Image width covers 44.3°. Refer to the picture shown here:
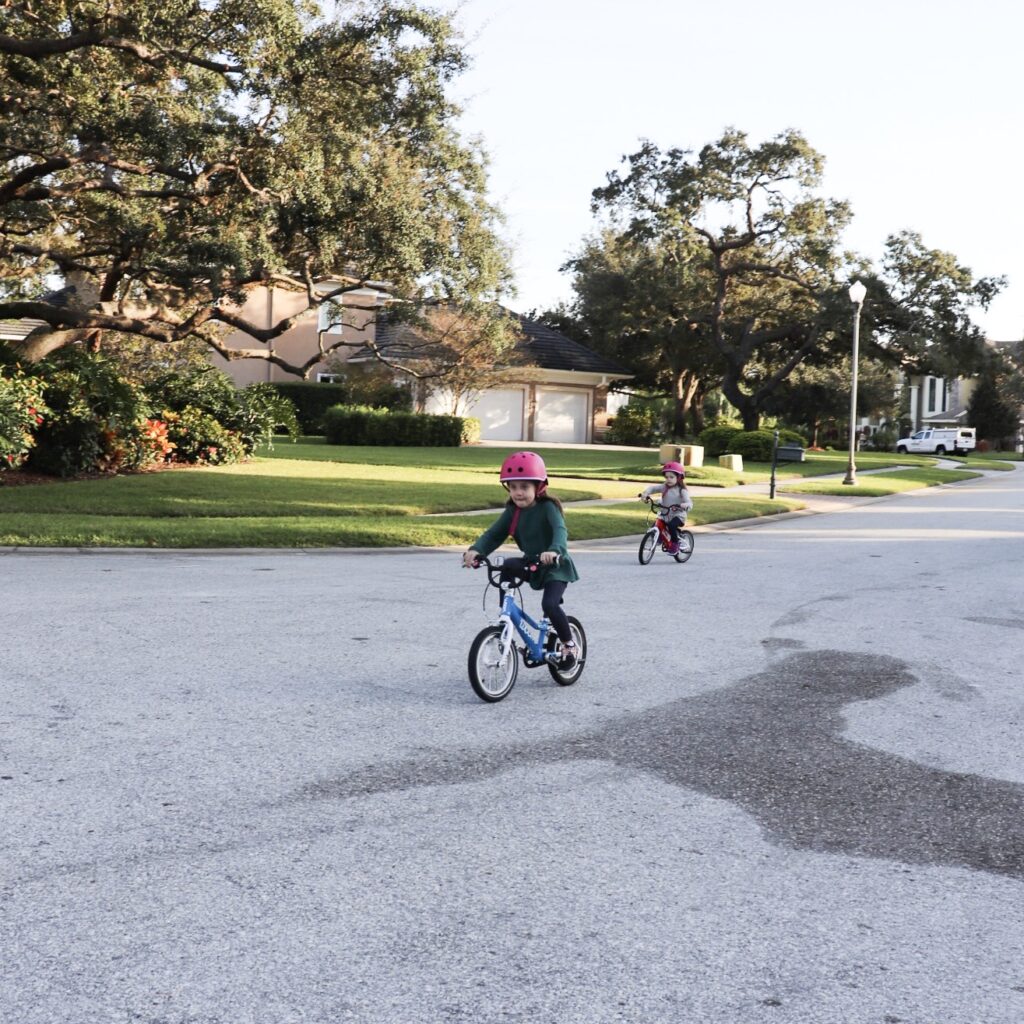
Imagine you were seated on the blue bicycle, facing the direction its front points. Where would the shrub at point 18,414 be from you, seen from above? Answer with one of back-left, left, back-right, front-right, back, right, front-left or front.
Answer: right

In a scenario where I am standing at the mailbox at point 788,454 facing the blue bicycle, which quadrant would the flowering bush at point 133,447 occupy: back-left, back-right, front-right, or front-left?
front-right

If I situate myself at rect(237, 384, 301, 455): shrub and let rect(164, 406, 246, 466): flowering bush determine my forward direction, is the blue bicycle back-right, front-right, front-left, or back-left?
front-left

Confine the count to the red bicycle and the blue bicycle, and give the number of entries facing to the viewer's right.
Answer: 0

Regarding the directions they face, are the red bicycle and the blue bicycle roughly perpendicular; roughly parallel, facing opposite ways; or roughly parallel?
roughly parallel

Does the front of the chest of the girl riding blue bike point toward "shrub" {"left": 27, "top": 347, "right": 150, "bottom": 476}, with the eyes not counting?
no

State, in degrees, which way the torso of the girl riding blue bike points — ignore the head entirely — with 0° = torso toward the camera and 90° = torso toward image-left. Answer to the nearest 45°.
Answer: approximately 45°

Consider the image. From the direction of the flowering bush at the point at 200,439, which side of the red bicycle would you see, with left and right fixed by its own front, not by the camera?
right

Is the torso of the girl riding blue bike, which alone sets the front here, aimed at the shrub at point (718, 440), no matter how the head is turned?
no

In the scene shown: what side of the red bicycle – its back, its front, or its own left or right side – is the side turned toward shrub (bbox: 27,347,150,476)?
right

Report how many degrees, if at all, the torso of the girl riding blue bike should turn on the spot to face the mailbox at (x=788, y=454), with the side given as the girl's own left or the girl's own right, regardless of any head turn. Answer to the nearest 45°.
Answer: approximately 135° to the girl's own right

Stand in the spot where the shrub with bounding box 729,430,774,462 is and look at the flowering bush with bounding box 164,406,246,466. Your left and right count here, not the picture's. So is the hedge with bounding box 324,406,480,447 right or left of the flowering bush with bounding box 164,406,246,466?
right

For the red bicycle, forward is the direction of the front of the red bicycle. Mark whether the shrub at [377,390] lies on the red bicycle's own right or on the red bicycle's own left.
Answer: on the red bicycle's own right

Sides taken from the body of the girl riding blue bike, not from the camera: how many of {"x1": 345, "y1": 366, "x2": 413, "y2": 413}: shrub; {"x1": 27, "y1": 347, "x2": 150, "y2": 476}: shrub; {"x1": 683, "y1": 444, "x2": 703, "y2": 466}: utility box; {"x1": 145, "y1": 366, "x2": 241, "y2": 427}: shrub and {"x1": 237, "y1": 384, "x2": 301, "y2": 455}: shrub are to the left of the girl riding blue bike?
0

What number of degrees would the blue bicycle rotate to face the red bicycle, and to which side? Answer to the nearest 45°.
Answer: approximately 135° to its right

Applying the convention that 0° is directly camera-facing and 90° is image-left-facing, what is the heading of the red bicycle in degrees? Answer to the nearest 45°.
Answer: approximately 45°

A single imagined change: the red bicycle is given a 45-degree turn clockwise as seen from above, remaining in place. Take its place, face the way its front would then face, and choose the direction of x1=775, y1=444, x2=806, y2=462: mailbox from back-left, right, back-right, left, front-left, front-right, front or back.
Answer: right

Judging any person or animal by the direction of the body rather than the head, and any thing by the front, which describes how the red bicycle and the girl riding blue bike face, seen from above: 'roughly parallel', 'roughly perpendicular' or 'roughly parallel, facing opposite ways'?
roughly parallel

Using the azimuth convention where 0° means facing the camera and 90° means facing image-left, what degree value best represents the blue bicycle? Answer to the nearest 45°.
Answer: approximately 45°

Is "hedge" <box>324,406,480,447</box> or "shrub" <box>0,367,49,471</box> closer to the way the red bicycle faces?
the shrub
